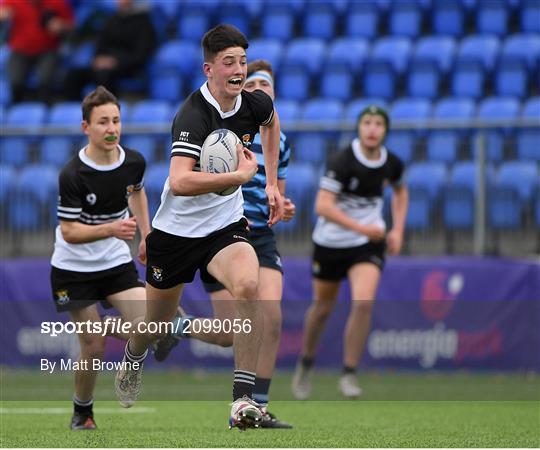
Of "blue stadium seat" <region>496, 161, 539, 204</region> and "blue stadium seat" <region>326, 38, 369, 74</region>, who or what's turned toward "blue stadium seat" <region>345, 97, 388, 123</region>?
"blue stadium seat" <region>326, 38, 369, 74</region>

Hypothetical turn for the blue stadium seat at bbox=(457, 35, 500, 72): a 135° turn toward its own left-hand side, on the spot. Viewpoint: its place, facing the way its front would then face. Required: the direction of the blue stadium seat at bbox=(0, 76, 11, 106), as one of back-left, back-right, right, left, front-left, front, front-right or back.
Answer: back-left

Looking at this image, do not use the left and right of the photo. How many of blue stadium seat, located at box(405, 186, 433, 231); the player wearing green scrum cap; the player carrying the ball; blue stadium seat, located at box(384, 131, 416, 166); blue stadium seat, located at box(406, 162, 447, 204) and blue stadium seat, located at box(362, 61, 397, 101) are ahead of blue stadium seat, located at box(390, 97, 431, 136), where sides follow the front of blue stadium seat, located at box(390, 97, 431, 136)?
5

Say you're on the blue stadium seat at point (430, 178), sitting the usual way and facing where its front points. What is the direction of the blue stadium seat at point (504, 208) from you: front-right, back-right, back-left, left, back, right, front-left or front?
left

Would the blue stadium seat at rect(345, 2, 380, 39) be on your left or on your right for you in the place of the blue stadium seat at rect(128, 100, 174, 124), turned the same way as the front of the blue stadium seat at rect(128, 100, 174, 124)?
on your left

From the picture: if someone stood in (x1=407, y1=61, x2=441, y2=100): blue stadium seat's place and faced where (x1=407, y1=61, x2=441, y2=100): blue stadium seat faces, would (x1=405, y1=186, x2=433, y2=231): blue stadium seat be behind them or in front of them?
in front

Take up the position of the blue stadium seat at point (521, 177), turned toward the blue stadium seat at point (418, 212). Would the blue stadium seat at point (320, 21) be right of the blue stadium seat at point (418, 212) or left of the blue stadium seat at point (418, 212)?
right

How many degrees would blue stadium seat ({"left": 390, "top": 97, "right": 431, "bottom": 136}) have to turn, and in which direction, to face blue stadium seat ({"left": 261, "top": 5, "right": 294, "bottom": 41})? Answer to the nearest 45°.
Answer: approximately 135° to its right

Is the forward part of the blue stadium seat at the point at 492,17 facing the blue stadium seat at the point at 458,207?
yes

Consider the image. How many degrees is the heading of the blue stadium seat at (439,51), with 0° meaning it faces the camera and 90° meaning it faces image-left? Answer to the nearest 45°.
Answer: approximately 0°

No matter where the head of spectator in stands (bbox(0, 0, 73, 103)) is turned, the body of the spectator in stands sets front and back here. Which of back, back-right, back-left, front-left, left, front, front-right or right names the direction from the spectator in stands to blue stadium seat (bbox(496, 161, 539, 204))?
front-left
